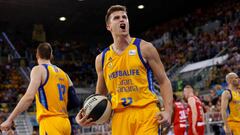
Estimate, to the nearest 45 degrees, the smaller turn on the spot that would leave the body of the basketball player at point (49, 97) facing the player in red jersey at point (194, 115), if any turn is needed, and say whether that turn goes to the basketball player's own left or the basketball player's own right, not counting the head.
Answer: approximately 90° to the basketball player's own right

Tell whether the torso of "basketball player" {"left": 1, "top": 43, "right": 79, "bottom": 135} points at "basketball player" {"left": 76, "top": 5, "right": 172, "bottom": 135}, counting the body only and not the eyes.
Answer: no

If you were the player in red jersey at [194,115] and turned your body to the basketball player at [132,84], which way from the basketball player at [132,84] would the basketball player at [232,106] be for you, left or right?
left

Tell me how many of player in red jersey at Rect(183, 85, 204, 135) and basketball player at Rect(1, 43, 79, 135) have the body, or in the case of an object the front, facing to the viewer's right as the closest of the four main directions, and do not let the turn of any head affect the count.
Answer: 0

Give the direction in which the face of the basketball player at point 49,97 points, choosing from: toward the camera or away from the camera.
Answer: away from the camera

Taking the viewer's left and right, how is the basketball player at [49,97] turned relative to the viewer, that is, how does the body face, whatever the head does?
facing away from the viewer and to the left of the viewer

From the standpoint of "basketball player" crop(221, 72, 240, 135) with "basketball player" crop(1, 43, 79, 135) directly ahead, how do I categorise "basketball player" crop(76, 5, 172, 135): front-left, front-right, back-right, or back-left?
front-left

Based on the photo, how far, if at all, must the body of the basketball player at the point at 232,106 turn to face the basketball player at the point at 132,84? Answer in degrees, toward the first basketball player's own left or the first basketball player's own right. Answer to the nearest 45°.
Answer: approximately 45° to the first basketball player's own right
